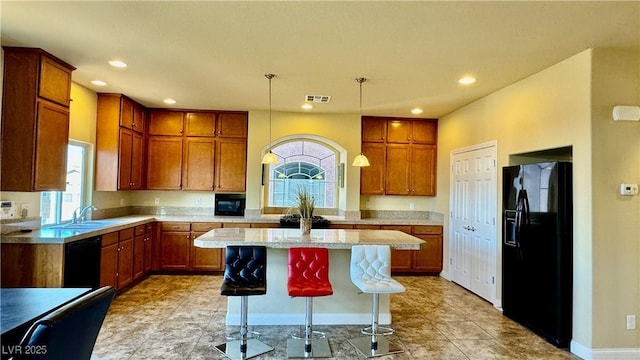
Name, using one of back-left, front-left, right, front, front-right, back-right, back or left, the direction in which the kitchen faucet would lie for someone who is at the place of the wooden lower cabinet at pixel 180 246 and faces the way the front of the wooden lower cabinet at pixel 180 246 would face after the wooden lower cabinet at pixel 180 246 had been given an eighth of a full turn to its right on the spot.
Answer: front

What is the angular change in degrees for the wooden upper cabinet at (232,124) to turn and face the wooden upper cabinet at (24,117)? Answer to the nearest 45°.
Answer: approximately 45° to its right

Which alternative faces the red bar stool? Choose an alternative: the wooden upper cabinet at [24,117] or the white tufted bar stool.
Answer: the wooden upper cabinet

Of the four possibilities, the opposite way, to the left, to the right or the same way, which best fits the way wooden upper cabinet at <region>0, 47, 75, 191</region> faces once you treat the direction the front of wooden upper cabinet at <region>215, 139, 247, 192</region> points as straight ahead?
to the left

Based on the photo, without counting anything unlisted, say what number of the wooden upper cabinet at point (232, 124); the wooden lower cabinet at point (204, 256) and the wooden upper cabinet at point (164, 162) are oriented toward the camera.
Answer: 3

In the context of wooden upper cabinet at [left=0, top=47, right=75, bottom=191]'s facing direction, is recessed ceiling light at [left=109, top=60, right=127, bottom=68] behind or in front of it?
in front

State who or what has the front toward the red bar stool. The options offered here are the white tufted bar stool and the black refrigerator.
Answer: the black refrigerator

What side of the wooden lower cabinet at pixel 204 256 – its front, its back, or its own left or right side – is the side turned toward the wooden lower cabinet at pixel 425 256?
left

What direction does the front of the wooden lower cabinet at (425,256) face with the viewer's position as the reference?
facing the viewer

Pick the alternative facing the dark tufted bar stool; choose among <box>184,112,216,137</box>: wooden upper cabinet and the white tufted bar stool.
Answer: the wooden upper cabinet

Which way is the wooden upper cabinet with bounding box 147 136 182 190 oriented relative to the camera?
toward the camera

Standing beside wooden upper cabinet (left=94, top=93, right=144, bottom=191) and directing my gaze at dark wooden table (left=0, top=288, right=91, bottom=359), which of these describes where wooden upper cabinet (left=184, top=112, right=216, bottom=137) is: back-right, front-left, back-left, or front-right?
back-left

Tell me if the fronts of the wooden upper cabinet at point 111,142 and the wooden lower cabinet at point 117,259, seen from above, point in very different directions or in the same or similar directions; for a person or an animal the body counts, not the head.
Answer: same or similar directions

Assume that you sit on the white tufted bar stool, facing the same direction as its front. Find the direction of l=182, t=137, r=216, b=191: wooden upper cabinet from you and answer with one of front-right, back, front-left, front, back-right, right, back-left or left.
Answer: back

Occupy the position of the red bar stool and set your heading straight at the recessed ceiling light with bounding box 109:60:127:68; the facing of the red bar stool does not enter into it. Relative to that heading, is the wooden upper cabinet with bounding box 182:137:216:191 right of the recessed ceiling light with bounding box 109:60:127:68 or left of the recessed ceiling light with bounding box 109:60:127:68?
right
